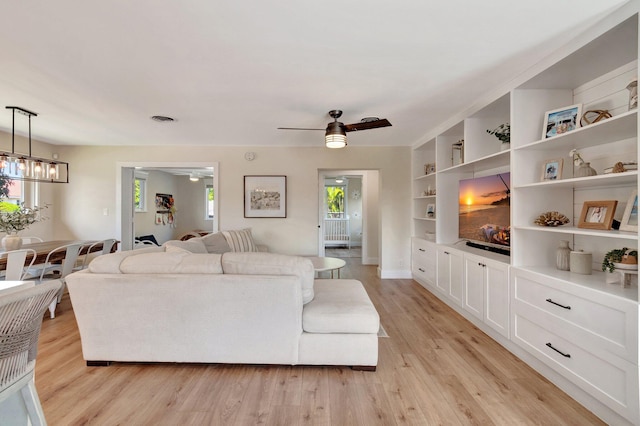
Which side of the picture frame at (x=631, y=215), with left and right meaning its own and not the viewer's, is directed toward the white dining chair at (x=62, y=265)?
front

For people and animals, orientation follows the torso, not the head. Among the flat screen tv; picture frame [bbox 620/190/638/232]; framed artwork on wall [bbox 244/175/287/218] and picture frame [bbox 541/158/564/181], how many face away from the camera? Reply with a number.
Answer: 0

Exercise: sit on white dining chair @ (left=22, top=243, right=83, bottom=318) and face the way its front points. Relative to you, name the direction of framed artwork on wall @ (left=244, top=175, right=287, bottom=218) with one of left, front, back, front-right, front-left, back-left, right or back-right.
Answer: back-right

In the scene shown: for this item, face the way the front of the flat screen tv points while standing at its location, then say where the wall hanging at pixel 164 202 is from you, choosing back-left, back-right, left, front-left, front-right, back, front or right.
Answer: front-right

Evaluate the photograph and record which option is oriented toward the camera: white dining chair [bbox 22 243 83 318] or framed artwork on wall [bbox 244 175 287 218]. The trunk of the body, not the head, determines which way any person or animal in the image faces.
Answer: the framed artwork on wall

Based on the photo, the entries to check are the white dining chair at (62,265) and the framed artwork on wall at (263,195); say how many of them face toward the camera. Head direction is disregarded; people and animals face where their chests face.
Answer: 1

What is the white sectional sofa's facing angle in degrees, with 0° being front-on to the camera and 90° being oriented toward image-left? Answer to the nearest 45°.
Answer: approximately 180°

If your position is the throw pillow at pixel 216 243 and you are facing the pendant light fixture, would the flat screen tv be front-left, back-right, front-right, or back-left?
back-left

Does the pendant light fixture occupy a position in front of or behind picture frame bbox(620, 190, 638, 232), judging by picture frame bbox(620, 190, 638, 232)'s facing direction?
in front

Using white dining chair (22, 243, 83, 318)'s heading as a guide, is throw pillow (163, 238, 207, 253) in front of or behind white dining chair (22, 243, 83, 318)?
behind

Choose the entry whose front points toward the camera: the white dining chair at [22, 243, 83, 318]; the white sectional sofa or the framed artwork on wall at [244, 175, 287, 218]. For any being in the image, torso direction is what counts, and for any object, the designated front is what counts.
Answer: the framed artwork on wall

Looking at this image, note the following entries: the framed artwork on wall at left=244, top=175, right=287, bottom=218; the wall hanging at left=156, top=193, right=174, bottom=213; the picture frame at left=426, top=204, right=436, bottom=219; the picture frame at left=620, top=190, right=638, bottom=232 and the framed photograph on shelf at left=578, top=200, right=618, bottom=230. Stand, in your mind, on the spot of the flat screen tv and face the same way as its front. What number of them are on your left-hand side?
2

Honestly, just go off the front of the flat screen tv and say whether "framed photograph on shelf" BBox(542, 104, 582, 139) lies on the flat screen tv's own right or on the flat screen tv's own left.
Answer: on the flat screen tv's own left

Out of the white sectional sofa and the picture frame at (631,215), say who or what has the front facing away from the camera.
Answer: the white sectional sofa

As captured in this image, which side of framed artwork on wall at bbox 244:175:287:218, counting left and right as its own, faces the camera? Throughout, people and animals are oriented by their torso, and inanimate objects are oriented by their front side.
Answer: front

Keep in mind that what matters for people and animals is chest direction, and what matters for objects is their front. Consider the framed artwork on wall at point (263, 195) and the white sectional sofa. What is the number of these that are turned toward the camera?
1

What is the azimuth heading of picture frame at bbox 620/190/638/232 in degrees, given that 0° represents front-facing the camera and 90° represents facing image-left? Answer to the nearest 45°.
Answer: approximately 45°

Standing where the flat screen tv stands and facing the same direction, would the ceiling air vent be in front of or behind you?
in front
